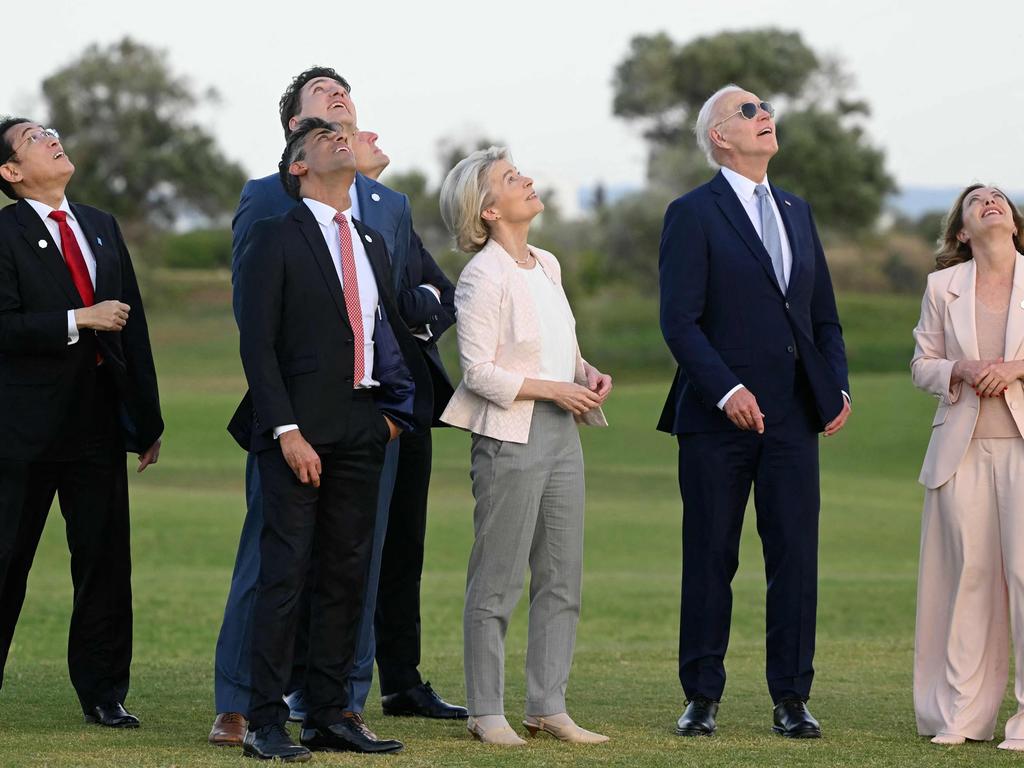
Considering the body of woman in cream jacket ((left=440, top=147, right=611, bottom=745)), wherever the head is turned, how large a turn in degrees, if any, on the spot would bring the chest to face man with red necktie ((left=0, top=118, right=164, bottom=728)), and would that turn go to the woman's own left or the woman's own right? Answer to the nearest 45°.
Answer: approximately 135° to the woman's own right

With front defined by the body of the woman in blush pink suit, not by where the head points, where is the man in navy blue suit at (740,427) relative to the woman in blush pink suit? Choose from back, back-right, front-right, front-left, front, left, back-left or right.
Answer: right

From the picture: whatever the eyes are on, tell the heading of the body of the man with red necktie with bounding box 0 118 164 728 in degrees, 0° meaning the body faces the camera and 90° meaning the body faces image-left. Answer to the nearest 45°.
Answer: approximately 315°

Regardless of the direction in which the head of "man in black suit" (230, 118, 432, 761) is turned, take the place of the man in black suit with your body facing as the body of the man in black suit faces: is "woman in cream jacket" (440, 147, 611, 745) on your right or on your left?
on your left

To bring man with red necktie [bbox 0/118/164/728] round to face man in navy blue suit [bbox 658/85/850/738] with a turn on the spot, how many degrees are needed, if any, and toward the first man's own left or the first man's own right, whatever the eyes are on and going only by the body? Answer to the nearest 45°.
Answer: approximately 45° to the first man's own left

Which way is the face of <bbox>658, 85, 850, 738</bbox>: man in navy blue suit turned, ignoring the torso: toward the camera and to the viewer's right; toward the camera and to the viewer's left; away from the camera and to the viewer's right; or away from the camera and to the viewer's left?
toward the camera and to the viewer's right

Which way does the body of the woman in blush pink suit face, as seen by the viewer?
toward the camera

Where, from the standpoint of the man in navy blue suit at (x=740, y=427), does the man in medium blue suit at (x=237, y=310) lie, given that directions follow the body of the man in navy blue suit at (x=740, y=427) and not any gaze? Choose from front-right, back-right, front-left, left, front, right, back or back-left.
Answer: back-right

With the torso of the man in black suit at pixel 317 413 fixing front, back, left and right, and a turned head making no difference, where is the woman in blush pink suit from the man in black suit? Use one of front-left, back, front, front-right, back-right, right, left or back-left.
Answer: front-left

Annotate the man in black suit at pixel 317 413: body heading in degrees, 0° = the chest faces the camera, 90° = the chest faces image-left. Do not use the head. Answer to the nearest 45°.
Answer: approximately 315°

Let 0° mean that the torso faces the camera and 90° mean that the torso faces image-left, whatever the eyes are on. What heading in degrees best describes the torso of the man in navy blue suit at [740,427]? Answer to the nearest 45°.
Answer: approximately 315°

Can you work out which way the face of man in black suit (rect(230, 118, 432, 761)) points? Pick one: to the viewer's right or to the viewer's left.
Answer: to the viewer's right

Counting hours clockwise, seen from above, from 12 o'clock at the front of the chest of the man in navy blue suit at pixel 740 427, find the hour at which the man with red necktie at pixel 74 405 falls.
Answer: The man with red necktie is roughly at 4 o'clock from the man in navy blue suit.

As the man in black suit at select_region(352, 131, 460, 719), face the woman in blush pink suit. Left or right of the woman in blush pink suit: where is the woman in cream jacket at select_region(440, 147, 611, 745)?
right
